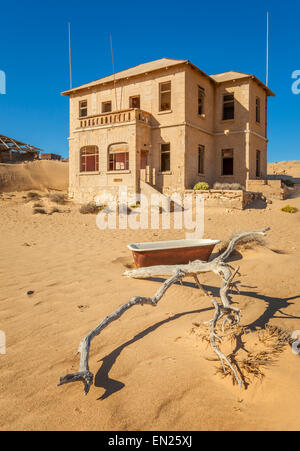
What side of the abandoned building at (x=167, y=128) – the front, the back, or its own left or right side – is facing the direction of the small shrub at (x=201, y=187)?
left

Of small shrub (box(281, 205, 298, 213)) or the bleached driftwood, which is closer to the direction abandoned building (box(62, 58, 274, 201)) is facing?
the bleached driftwood

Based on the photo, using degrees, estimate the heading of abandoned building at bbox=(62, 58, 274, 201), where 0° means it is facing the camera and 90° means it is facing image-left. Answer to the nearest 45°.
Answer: approximately 45°

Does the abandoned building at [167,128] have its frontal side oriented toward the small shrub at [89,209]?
yes

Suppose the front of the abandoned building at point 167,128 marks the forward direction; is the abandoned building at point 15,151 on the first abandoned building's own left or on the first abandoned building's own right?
on the first abandoned building's own right

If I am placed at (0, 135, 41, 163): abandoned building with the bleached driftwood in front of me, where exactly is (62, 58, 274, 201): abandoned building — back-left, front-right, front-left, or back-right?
front-left

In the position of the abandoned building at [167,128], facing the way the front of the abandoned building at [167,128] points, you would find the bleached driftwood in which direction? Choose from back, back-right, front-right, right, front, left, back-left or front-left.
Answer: front-left

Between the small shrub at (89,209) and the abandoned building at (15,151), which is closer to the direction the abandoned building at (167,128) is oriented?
the small shrub

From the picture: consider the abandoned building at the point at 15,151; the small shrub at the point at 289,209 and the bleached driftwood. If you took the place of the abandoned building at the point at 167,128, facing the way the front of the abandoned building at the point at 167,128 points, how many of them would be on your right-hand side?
1

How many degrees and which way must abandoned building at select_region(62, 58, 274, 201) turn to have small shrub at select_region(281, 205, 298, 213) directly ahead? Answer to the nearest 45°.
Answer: approximately 90° to its left
